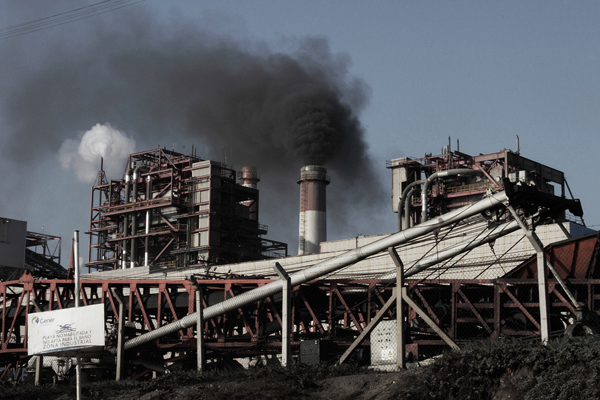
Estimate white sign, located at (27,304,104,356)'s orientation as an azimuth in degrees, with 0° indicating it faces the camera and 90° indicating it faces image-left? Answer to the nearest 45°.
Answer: approximately 0°
